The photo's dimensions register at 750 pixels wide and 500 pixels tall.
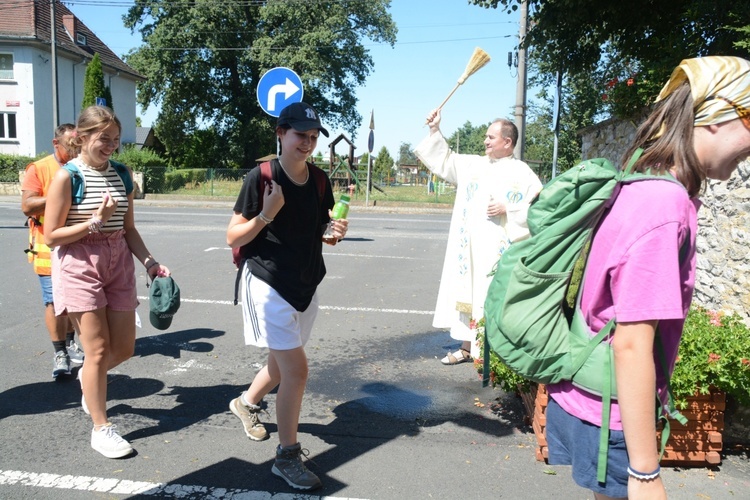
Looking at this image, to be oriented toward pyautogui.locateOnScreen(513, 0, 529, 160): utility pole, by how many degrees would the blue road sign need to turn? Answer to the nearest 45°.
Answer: approximately 135° to its left

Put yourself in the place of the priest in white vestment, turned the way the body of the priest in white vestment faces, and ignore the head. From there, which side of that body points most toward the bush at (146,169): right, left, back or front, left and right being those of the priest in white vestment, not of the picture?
right

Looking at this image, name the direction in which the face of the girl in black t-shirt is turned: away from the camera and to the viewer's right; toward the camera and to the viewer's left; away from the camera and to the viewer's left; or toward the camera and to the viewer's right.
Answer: toward the camera and to the viewer's right

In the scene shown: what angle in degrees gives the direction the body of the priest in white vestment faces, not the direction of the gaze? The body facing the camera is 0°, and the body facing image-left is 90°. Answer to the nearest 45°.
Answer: approximately 45°

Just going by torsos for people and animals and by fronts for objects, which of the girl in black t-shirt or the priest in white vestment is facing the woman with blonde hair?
the priest in white vestment

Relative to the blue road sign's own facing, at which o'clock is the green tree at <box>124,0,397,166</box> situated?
The green tree is roughly at 6 o'clock from the blue road sign.

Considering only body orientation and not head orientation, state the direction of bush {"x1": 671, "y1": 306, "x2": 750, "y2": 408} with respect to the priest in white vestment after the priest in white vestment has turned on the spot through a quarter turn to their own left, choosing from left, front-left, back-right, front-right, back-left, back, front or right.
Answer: front

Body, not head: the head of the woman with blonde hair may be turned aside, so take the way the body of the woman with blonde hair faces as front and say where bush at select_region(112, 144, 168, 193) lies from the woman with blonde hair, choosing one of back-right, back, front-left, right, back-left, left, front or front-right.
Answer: back-left

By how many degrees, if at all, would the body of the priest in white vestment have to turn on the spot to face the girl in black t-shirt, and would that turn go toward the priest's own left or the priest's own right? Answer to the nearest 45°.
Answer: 0° — they already face them

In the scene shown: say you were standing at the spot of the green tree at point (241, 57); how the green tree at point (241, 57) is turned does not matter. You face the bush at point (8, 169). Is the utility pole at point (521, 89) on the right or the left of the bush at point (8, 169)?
left

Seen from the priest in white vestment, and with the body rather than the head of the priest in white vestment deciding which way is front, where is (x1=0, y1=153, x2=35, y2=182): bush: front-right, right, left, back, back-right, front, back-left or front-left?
right

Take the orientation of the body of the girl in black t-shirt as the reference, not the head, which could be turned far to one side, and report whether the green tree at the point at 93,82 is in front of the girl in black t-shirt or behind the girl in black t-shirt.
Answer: behind

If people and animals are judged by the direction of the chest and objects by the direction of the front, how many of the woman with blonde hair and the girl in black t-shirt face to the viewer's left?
0
